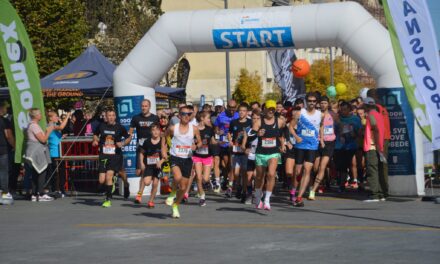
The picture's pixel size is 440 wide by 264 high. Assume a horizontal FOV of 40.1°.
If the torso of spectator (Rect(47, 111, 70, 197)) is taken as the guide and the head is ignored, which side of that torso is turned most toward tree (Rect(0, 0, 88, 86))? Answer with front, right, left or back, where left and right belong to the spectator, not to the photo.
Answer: left

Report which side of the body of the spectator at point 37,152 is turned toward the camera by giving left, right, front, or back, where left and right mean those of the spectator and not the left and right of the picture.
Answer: right

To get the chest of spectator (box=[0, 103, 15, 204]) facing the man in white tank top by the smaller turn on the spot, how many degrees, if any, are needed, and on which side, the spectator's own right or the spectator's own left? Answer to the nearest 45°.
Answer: approximately 45° to the spectator's own right

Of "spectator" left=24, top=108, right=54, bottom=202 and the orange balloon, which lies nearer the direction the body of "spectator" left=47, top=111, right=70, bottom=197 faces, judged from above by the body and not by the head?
the orange balloon

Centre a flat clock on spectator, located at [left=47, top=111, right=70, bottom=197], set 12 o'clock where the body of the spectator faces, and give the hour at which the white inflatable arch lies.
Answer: The white inflatable arch is roughly at 1 o'clock from the spectator.

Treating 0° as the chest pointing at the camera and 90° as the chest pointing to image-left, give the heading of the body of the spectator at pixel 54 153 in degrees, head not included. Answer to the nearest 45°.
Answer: approximately 270°

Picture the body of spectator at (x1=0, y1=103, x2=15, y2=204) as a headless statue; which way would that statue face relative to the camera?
to the viewer's right
